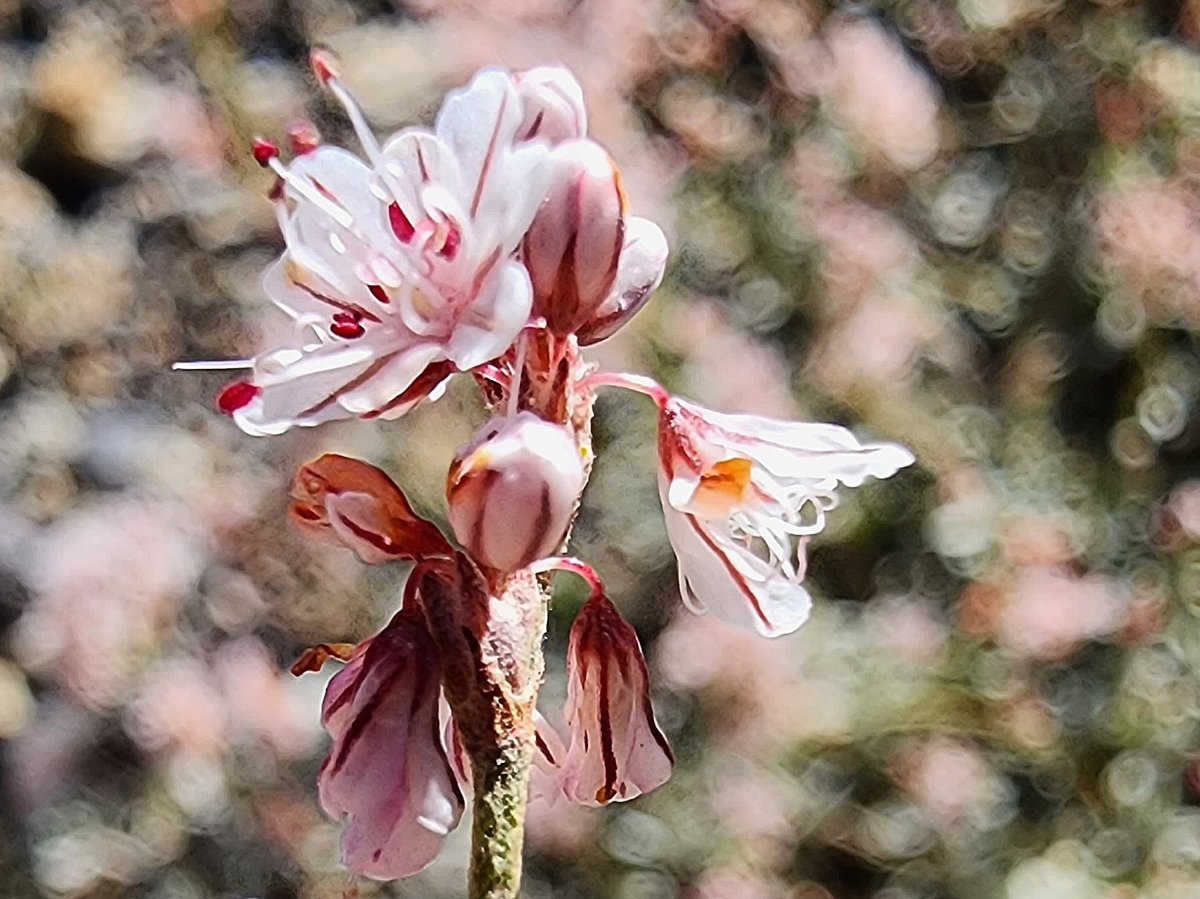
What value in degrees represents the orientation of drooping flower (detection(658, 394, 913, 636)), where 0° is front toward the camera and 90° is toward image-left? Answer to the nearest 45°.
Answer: approximately 270°
